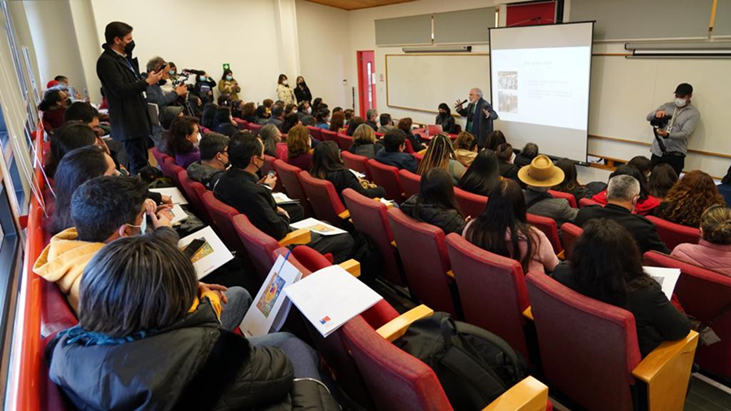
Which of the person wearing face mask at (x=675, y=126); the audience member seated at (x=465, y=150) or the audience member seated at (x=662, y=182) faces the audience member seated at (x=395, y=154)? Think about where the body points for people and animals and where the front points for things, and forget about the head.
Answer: the person wearing face mask

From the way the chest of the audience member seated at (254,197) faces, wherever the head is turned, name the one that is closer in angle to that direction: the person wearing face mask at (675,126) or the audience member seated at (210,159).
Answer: the person wearing face mask

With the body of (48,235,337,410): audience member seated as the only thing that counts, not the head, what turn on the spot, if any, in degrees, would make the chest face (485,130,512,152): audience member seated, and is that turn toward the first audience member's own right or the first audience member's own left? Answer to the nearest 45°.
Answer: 0° — they already face them

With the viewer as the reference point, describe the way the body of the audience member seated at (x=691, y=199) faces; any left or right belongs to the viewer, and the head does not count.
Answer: facing away from the viewer

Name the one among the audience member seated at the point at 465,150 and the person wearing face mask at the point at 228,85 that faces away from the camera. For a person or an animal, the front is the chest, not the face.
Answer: the audience member seated

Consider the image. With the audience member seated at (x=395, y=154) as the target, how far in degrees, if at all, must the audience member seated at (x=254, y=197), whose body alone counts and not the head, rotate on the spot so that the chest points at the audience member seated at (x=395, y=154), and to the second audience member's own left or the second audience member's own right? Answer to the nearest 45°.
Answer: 0° — they already face them

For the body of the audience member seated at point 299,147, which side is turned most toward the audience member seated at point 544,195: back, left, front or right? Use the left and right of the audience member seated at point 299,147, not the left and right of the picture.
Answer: right

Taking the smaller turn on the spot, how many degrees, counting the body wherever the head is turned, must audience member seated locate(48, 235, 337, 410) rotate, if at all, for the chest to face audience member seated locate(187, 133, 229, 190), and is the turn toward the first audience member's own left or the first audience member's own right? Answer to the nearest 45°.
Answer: approximately 45° to the first audience member's own left

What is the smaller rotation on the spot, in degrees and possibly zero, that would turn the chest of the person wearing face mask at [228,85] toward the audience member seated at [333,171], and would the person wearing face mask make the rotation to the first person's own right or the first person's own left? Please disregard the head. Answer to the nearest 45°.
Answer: approximately 45° to the first person's own right

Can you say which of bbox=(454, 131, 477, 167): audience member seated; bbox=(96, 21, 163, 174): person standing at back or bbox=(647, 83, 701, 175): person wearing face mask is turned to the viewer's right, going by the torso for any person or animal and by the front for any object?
the person standing at back

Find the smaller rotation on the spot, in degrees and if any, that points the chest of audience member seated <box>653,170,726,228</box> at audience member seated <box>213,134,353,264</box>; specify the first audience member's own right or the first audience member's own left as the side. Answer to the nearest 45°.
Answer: approximately 135° to the first audience member's own left
